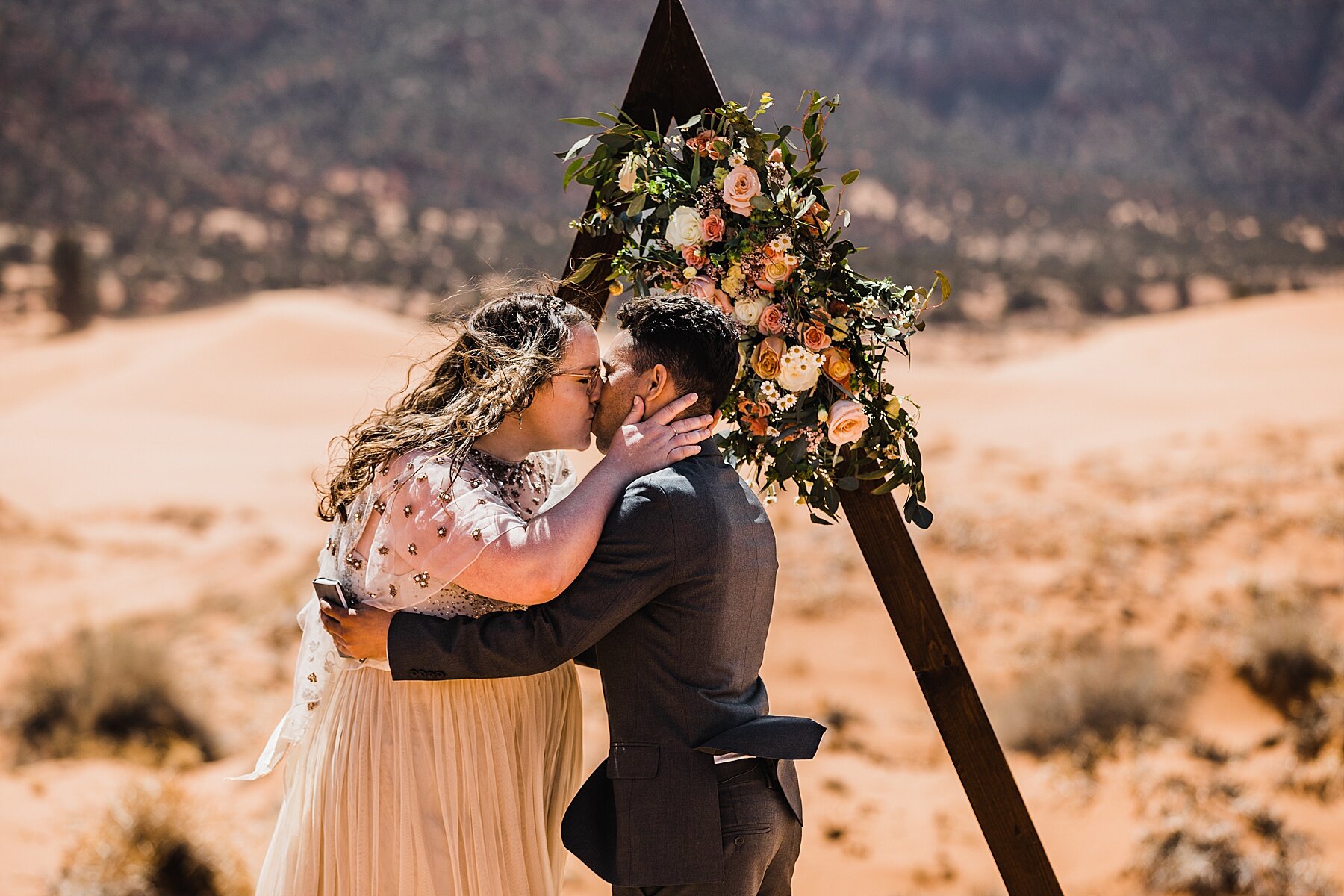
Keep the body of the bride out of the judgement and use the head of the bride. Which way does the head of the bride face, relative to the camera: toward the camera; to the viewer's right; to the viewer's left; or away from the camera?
to the viewer's right

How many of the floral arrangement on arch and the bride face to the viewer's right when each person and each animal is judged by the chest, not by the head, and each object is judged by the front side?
1

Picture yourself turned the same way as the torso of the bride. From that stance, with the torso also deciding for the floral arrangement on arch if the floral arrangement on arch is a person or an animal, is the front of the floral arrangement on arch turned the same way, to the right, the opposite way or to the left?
to the right

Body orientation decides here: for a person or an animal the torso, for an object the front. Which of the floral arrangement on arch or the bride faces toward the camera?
the floral arrangement on arch

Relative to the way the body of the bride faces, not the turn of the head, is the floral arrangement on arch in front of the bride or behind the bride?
in front

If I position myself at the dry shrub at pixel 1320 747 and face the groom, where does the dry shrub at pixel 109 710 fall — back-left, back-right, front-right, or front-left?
front-right

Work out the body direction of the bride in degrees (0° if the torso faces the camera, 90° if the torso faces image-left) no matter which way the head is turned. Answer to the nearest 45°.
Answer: approximately 270°

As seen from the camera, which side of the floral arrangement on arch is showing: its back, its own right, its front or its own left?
front
